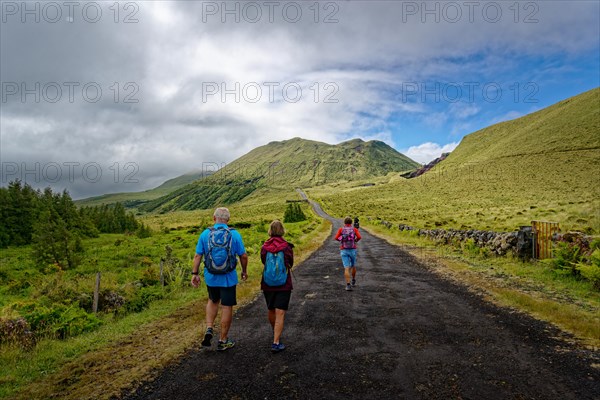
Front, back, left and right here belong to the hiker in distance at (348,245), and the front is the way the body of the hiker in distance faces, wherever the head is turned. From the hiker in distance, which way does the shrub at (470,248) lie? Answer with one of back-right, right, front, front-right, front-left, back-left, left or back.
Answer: front-right

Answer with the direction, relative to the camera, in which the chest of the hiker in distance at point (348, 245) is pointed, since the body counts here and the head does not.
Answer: away from the camera

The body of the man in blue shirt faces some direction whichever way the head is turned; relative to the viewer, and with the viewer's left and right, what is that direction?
facing away from the viewer

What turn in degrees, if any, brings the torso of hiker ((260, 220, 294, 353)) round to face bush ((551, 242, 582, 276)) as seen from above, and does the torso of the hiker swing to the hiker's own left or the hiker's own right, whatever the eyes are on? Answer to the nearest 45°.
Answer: approximately 45° to the hiker's own right

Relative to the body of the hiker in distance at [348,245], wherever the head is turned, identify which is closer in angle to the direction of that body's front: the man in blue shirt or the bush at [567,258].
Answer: the bush

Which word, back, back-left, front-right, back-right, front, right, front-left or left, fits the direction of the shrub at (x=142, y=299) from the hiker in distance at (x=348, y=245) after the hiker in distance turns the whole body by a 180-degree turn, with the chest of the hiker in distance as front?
right

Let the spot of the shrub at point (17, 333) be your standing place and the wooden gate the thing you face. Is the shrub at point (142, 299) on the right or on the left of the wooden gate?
left

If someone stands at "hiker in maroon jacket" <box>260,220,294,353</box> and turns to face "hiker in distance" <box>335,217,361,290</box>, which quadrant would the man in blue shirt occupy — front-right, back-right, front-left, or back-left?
back-left

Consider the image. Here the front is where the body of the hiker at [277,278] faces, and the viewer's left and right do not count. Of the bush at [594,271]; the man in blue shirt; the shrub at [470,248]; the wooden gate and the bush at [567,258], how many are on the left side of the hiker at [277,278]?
1

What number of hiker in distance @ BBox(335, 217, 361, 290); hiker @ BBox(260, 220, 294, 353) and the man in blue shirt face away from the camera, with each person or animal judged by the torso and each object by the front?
3

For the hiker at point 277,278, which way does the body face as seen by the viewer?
away from the camera

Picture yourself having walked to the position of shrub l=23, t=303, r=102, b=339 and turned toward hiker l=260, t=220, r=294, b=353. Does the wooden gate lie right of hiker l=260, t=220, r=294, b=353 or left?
left

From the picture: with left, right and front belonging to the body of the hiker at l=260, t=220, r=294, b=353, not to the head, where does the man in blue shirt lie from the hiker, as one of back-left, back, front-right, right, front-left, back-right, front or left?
left

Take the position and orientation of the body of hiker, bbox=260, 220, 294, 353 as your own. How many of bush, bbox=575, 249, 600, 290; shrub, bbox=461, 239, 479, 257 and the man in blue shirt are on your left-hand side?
1

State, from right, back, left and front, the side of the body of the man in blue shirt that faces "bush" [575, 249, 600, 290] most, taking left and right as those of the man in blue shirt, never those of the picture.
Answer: right

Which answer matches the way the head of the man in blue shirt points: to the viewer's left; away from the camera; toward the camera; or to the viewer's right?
away from the camera
